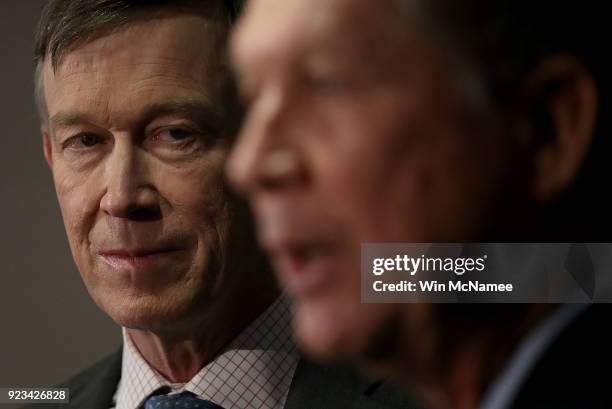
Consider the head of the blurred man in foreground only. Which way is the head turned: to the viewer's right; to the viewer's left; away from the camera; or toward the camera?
to the viewer's left

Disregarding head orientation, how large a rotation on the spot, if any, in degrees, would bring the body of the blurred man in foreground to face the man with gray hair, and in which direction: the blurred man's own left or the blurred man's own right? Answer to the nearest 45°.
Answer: approximately 90° to the blurred man's own right

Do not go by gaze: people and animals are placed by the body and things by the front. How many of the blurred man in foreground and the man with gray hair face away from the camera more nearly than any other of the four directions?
0

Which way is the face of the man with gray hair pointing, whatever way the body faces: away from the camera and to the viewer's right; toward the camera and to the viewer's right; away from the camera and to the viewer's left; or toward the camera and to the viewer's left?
toward the camera and to the viewer's right

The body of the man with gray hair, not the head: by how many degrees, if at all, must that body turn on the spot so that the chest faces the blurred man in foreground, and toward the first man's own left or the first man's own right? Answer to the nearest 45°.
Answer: approximately 45° to the first man's own left
